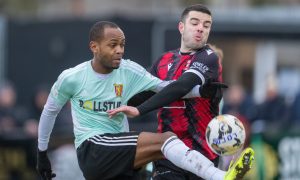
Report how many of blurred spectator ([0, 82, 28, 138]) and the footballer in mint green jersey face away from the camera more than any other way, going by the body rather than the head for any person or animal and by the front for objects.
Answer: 0

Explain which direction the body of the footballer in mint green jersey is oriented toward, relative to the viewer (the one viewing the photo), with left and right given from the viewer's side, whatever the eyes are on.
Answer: facing the viewer and to the right of the viewer

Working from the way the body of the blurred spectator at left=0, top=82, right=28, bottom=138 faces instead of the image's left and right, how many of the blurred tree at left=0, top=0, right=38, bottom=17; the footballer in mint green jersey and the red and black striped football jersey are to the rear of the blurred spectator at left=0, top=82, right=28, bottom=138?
1

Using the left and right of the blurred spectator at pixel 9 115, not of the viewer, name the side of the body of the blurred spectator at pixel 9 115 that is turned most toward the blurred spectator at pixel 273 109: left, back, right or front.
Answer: left

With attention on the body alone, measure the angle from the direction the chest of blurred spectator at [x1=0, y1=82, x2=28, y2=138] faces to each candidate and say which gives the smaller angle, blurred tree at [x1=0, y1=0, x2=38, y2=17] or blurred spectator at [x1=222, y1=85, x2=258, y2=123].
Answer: the blurred spectator

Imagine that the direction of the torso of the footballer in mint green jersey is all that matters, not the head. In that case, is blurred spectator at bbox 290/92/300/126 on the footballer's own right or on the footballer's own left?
on the footballer's own left

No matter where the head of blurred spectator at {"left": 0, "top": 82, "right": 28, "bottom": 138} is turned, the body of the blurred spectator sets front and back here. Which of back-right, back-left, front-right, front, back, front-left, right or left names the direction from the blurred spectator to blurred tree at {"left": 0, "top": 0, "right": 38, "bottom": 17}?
back

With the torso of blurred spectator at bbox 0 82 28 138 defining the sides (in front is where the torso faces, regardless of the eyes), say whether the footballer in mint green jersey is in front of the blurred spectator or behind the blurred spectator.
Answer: in front

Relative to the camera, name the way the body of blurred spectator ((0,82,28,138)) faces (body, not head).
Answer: toward the camera
